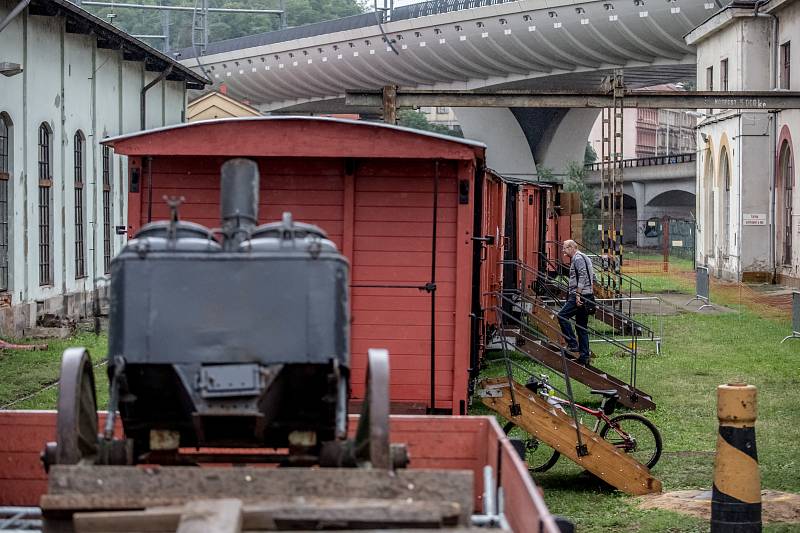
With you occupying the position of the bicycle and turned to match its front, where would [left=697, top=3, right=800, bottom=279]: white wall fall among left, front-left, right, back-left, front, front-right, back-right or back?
right

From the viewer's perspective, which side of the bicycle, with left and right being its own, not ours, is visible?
left

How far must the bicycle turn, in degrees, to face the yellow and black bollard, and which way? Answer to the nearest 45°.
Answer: approximately 90° to its left

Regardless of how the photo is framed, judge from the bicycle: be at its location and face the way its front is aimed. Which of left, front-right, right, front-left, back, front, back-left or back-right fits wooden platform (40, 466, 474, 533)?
left

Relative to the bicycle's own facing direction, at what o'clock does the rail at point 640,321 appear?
The rail is roughly at 3 o'clock from the bicycle.
